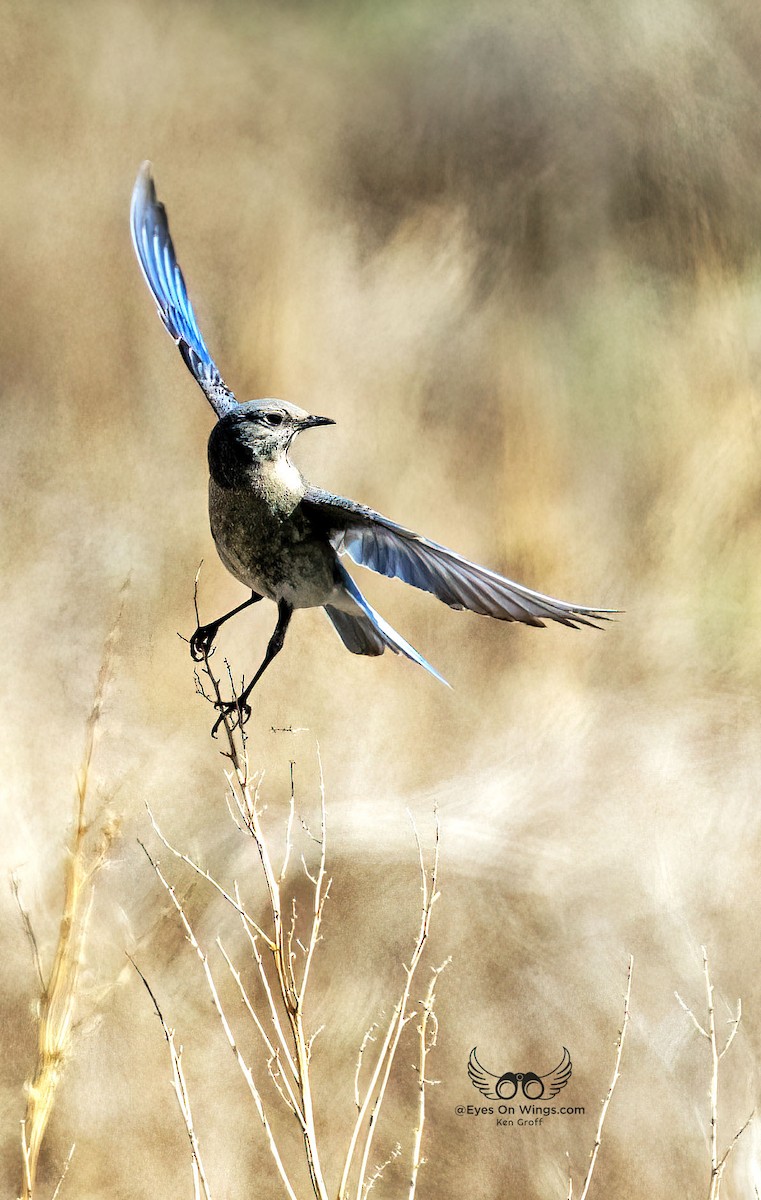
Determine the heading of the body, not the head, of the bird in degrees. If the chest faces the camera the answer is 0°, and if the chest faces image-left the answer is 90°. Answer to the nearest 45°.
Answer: approximately 45°

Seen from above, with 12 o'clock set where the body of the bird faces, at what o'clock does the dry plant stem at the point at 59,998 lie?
The dry plant stem is roughly at 4 o'clock from the bird.
